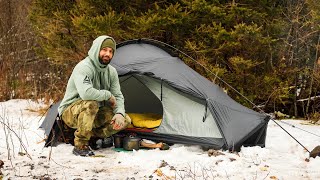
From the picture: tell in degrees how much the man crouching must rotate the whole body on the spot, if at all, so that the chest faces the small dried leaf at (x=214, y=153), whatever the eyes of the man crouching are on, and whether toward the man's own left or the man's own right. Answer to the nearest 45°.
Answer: approximately 45° to the man's own left

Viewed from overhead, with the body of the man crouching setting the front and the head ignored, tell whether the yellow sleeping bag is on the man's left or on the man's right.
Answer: on the man's left

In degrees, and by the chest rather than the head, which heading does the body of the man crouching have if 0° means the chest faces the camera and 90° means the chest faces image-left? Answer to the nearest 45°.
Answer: approximately 315°
